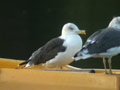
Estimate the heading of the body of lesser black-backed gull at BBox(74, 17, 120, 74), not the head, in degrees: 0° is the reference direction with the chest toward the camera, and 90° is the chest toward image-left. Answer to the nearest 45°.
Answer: approximately 270°

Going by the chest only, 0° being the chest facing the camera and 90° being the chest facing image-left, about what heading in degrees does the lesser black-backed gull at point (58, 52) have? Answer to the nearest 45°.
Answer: approximately 270°

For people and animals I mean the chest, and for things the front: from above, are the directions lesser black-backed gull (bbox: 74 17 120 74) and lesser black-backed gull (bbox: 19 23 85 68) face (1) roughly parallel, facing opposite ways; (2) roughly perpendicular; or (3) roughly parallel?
roughly parallel

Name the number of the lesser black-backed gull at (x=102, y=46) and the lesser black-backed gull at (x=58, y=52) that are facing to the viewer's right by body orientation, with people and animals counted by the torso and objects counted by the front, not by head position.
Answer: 2
